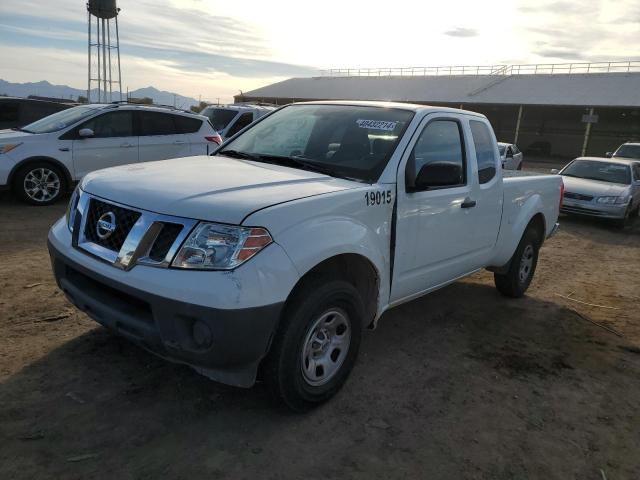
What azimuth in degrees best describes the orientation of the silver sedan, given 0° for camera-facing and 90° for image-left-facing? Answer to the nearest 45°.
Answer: approximately 45°

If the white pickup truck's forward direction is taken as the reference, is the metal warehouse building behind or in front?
behind

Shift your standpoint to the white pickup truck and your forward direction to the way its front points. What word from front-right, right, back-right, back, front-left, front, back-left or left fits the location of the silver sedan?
back

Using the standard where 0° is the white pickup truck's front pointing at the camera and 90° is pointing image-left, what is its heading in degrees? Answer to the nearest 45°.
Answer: approximately 45°

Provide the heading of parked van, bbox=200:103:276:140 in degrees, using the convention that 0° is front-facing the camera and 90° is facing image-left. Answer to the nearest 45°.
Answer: approximately 45°

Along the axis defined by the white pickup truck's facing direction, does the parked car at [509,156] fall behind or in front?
behind

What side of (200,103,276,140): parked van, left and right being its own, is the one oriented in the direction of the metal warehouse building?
back

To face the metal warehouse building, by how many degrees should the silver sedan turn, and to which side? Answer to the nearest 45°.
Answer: approximately 135° to its right
